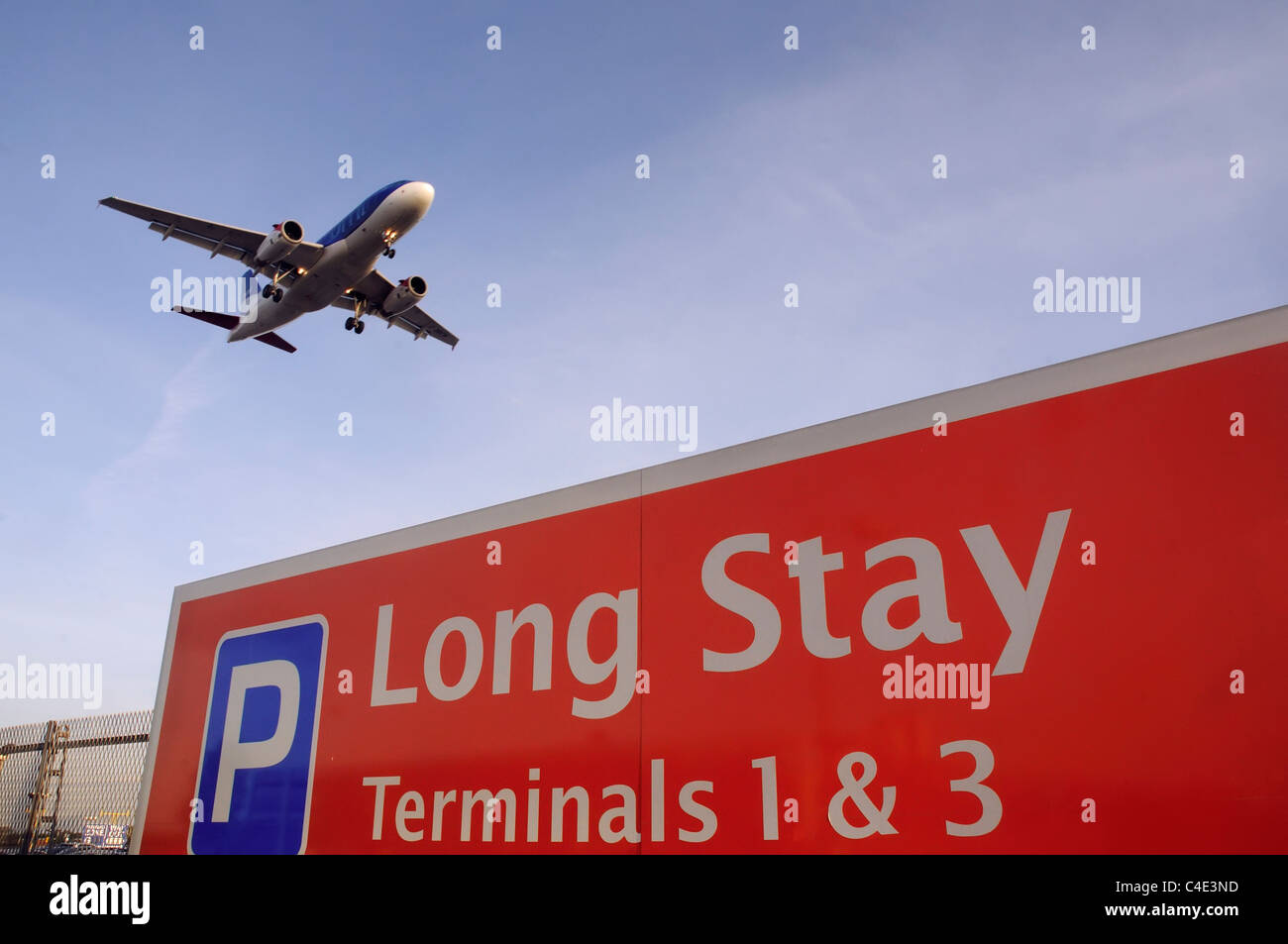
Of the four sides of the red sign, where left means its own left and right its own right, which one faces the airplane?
right

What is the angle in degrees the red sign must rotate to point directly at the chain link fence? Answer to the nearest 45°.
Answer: approximately 90° to its right

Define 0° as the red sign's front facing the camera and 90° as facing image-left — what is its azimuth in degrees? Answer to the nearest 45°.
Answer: approximately 45°
